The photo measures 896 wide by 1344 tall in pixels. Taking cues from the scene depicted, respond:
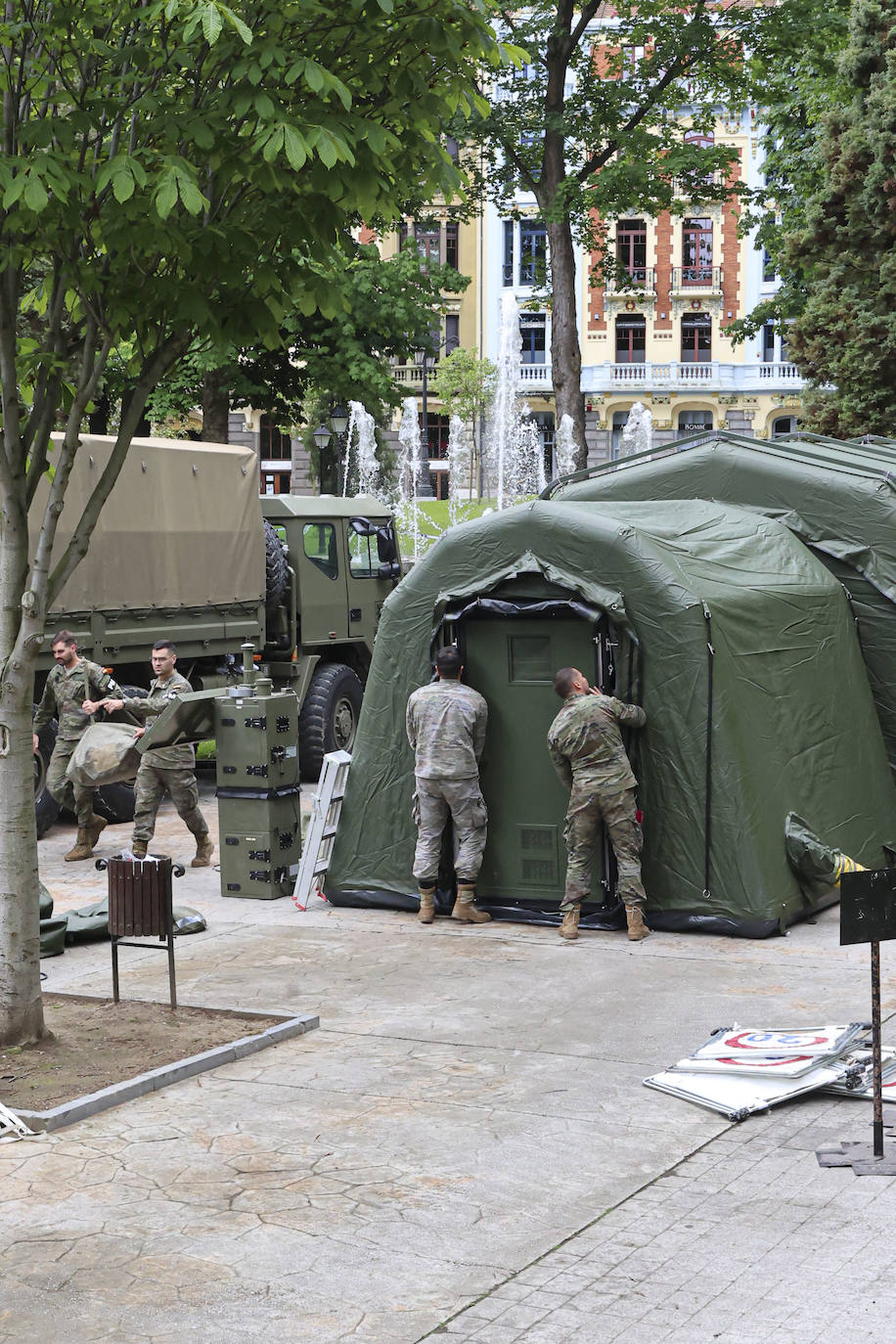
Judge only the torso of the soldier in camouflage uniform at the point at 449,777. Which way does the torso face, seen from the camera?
away from the camera

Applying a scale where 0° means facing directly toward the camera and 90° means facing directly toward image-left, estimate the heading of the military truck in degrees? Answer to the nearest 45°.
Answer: approximately 225°

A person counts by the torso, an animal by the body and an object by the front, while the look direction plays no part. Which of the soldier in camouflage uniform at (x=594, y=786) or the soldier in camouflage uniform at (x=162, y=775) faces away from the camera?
the soldier in camouflage uniform at (x=594, y=786)

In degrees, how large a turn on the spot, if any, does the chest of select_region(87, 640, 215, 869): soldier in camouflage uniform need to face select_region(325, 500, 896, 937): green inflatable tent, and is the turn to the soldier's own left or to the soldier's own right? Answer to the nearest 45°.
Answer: approximately 90° to the soldier's own left

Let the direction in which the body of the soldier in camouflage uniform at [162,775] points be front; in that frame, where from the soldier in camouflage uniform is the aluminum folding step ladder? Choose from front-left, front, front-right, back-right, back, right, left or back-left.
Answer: left

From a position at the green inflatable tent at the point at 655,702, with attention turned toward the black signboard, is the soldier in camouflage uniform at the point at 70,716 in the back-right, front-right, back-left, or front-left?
back-right

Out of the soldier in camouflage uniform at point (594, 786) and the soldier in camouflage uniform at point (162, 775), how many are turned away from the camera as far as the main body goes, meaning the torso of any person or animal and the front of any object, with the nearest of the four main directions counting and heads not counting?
1

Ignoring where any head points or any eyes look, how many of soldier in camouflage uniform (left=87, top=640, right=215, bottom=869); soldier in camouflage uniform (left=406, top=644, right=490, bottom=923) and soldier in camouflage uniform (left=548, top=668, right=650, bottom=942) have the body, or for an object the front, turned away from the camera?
2

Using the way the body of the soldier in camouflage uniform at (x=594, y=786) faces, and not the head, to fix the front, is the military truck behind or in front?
in front

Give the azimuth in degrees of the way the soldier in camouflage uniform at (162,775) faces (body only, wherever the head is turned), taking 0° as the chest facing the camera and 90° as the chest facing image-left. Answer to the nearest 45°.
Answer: approximately 45°

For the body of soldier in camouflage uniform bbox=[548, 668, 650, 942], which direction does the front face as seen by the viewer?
away from the camera

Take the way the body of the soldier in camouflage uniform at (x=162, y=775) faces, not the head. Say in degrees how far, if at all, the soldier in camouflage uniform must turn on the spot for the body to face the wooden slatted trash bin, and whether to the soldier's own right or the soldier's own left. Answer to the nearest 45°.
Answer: approximately 45° to the soldier's own left

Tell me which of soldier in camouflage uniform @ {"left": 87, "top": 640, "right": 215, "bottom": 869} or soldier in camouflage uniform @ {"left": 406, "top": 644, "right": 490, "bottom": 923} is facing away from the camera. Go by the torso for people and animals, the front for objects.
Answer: soldier in camouflage uniform @ {"left": 406, "top": 644, "right": 490, "bottom": 923}

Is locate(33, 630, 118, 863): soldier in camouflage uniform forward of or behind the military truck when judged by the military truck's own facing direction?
behind
